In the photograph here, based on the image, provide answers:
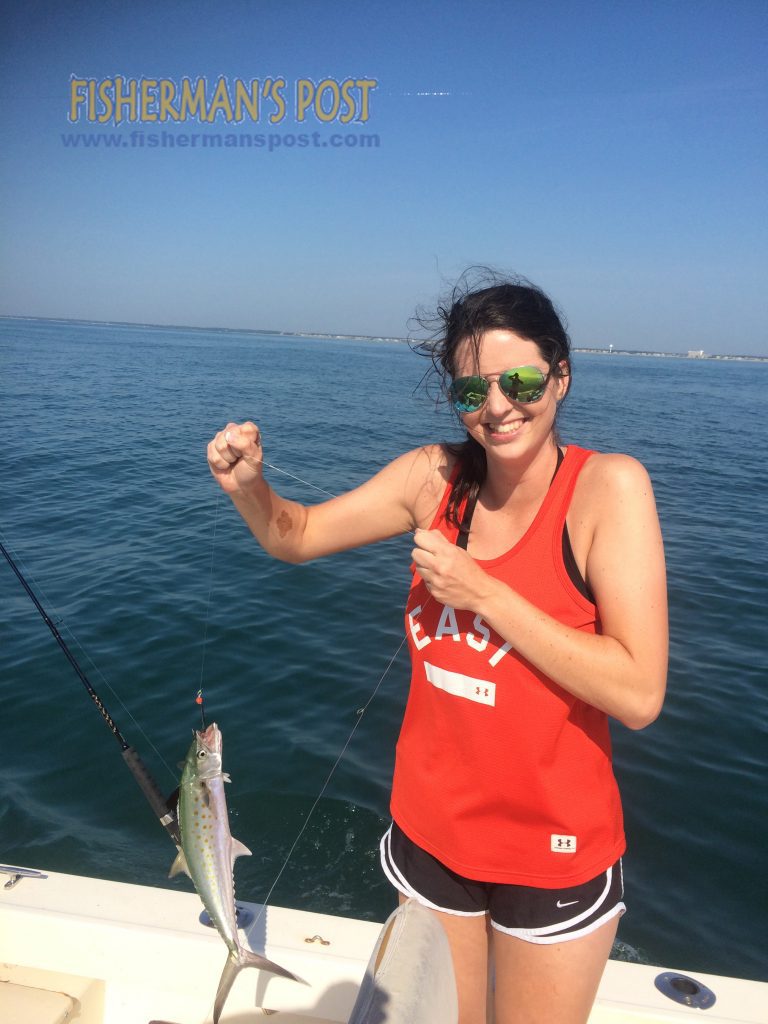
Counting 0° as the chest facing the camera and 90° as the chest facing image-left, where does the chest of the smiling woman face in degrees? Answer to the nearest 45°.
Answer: approximately 45°
